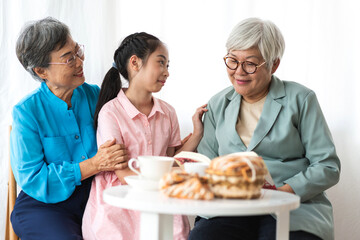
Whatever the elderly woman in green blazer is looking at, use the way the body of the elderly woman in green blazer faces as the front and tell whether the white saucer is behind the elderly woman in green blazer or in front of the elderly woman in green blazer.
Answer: in front

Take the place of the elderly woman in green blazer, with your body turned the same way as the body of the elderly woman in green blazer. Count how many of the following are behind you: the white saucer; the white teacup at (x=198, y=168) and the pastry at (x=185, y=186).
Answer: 0

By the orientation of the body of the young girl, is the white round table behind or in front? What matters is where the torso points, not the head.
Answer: in front

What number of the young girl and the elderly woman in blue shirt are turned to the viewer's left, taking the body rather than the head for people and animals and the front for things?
0

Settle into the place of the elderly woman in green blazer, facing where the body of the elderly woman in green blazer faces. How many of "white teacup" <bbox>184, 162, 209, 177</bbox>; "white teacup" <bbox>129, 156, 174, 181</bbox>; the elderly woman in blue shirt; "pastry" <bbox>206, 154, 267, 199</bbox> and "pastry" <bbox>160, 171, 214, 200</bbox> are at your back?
0

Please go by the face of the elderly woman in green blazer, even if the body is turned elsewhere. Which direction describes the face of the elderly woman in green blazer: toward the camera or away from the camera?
toward the camera

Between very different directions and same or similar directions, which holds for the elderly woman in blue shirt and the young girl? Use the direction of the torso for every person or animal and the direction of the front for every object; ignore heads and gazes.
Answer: same or similar directions

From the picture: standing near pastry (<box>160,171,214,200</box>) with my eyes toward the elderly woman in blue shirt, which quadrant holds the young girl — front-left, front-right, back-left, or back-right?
front-right

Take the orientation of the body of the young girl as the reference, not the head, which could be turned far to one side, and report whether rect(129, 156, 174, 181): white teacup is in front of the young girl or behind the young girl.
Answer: in front

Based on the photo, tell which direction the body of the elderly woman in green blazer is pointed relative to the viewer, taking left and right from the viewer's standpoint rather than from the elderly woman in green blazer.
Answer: facing the viewer and to the left of the viewer

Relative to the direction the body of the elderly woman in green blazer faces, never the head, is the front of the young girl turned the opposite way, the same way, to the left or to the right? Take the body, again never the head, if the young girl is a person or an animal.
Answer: to the left

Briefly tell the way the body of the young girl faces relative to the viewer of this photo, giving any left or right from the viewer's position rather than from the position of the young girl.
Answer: facing the viewer and to the right of the viewer

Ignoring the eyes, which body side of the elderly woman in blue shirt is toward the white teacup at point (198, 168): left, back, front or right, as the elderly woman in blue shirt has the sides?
front

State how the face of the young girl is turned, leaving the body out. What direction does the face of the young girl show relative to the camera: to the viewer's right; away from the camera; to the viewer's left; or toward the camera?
to the viewer's right

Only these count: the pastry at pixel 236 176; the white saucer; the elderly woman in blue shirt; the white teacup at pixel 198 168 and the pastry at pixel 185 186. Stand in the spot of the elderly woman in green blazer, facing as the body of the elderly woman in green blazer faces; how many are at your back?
0

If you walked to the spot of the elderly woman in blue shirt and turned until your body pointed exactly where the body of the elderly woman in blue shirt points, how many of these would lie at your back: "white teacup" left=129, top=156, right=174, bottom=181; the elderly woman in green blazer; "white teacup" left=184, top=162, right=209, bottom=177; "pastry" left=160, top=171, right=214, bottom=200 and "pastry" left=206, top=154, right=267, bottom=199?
0
